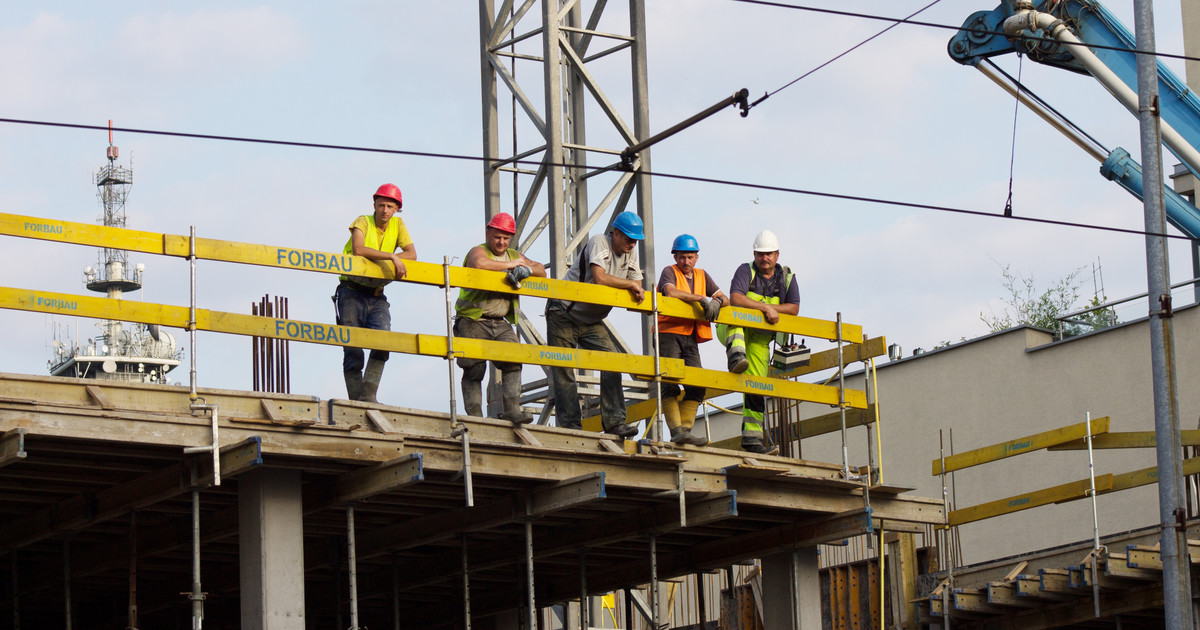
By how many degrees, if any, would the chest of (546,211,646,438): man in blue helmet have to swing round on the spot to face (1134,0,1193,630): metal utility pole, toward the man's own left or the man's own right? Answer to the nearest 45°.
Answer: approximately 45° to the man's own left

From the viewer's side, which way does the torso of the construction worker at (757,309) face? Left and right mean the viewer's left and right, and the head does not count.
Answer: facing the viewer

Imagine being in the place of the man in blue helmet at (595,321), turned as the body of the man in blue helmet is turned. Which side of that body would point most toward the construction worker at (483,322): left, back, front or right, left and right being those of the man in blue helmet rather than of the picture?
right

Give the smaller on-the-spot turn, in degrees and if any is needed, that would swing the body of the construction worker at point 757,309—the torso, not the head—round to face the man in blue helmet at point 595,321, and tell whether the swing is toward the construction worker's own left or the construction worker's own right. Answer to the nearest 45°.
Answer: approximately 45° to the construction worker's own right

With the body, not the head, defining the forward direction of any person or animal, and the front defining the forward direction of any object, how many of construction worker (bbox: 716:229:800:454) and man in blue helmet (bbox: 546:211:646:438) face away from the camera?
0

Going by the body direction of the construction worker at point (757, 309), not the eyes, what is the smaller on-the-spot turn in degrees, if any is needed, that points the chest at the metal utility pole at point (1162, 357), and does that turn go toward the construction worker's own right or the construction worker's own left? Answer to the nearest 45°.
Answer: approximately 90° to the construction worker's own left
